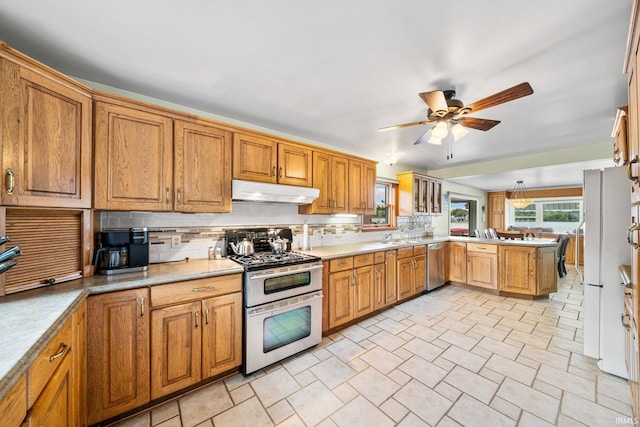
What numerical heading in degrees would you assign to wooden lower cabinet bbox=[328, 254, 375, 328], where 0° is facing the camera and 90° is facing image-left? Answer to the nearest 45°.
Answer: approximately 315°

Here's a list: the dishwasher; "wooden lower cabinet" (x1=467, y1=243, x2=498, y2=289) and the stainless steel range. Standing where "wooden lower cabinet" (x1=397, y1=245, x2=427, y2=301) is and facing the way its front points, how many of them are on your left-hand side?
2

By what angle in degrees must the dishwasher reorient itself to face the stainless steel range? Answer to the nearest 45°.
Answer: approximately 90° to its right

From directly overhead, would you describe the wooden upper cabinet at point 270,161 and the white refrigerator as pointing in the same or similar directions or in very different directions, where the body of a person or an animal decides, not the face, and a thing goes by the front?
very different directions

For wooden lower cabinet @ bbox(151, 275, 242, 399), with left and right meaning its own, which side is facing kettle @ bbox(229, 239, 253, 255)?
left

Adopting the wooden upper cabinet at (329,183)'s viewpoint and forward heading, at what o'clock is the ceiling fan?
The ceiling fan is roughly at 12 o'clock from the wooden upper cabinet.

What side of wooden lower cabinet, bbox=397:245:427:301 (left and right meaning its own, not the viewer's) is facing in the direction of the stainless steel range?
right

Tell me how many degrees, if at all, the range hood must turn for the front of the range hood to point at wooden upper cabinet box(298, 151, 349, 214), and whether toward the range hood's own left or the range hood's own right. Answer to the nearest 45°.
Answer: approximately 90° to the range hood's own left

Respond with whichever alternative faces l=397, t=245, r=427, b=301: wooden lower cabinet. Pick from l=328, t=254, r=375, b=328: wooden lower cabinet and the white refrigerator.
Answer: the white refrigerator

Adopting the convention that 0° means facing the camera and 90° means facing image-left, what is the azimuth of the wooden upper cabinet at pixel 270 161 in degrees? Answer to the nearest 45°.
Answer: approximately 315°
